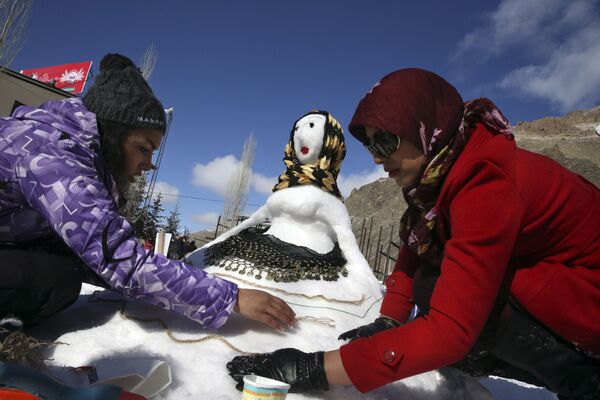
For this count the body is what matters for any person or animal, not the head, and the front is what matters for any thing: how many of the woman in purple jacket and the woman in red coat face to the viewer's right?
1

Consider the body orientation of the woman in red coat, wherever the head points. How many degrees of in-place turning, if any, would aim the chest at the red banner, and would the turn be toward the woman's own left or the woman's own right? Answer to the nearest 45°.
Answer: approximately 45° to the woman's own right

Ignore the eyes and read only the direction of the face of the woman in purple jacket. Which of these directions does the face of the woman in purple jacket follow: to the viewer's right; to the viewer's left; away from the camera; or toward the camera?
to the viewer's right

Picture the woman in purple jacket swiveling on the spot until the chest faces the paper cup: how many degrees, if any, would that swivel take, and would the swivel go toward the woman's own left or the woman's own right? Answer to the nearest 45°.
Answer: approximately 45° to the woman's own right

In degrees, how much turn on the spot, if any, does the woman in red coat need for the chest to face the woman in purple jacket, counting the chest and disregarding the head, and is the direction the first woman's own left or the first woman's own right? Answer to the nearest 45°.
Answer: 0° — they already face them

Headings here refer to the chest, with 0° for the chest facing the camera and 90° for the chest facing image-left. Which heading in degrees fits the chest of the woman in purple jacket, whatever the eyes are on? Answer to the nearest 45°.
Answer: approximately 270°

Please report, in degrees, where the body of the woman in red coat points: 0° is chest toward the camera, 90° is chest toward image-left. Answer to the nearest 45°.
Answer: approximately 90°

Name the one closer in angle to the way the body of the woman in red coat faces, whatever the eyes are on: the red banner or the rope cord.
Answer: the rope cord

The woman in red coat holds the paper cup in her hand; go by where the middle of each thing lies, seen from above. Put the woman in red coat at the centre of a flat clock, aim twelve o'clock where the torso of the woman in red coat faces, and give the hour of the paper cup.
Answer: The paper cup is roughly at 11 o'clock from the woman in red coat.

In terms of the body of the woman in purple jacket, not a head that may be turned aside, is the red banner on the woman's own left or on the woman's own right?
on the woman's own left
